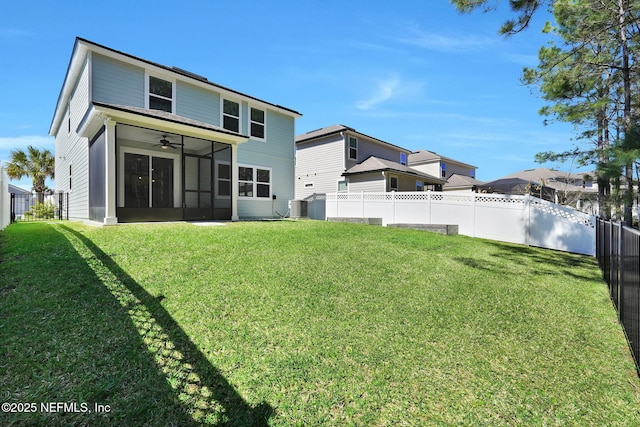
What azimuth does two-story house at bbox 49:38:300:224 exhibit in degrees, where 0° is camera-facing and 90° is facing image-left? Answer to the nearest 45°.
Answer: approximately 135°

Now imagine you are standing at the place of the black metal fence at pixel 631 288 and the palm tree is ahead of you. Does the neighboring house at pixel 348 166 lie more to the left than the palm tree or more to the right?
right

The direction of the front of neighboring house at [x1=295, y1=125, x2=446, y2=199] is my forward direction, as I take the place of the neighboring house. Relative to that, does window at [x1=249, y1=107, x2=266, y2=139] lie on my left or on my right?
on my left

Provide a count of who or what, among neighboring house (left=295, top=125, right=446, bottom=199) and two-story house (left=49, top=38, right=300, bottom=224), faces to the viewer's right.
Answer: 0

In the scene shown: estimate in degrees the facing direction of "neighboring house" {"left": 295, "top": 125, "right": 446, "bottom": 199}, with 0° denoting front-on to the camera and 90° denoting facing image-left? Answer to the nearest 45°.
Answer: approximately 135°
